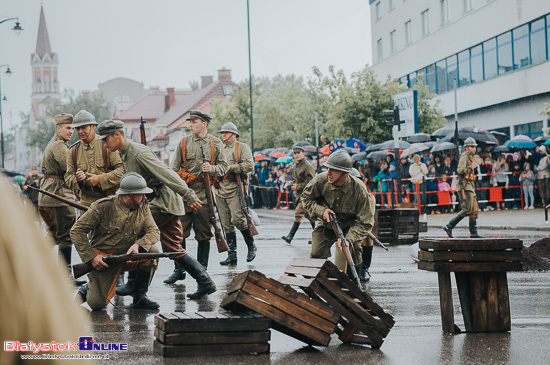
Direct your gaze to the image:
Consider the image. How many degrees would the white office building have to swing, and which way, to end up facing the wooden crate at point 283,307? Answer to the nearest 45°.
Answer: approximately 45° to its left

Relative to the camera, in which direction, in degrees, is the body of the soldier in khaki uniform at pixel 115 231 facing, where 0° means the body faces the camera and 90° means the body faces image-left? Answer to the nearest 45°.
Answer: approximately 315°

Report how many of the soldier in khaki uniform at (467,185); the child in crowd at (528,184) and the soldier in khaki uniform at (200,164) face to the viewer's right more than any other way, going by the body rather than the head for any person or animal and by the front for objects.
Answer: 1

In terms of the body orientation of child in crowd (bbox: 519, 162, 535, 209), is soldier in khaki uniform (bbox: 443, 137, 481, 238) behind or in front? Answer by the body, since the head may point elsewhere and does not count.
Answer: in front

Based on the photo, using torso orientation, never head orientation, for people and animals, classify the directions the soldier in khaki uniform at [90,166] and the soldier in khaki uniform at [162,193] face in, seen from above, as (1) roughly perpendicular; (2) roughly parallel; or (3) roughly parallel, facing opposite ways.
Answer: roughly perpendicular

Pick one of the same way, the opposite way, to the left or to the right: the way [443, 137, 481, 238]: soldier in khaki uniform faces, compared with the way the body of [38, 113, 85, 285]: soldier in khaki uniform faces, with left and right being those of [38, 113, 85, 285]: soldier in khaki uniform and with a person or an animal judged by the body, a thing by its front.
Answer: to the right

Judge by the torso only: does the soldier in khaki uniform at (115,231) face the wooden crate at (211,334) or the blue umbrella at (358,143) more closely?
the wooden crate

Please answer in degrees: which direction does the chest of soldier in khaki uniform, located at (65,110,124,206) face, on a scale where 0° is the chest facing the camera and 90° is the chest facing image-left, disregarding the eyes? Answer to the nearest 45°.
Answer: approximately 0°

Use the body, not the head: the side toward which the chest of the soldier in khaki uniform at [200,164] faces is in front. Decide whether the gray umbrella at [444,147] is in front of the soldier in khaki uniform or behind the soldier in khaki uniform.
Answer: behind

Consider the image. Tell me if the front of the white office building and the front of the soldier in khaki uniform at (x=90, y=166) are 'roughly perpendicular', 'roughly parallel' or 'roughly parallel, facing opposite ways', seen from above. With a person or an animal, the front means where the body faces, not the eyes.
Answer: roughly perpendicular

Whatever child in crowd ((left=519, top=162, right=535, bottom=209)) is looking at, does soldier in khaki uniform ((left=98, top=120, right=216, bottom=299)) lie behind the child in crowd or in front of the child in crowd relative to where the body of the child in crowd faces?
in front

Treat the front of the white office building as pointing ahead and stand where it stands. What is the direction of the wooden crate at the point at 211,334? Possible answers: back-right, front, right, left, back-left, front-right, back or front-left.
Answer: front-left
